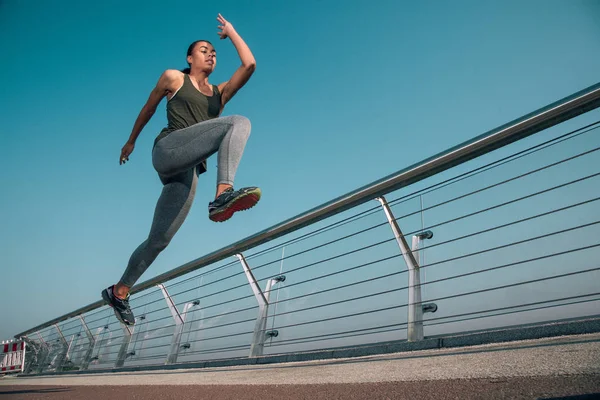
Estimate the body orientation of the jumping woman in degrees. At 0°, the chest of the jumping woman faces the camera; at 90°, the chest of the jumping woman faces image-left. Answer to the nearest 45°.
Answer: approximately 315°

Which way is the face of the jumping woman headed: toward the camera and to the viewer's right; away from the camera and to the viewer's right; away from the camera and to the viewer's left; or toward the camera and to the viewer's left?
toward the camera and to the viewer's right
